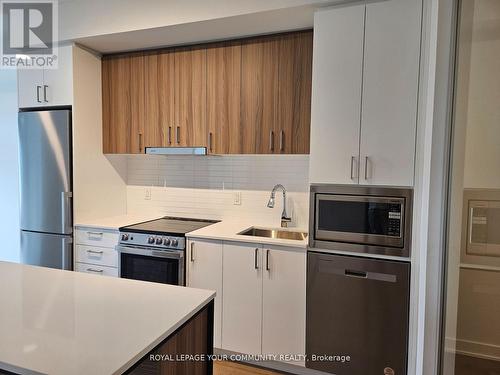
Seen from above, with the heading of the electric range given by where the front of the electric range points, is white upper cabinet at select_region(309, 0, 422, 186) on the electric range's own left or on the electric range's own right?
on the electric range's own left

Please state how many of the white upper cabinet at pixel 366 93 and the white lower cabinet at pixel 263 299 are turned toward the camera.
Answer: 2

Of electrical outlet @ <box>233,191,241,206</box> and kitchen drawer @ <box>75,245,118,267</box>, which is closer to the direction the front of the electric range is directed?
the kitchen drawer

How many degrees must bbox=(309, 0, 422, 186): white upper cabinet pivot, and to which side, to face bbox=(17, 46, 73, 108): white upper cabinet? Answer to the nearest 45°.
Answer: approximately 90° to its right

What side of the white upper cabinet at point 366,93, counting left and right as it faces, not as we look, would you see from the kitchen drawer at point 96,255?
right

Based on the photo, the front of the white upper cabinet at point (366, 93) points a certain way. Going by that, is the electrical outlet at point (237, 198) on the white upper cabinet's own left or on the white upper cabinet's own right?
on the white upper cabinet's own right

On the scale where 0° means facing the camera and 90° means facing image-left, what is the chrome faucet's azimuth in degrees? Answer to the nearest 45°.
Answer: approximately 45°

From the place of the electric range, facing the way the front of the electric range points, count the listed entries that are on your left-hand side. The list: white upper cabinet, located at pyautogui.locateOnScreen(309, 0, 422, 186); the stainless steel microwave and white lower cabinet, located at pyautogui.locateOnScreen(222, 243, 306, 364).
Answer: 3
